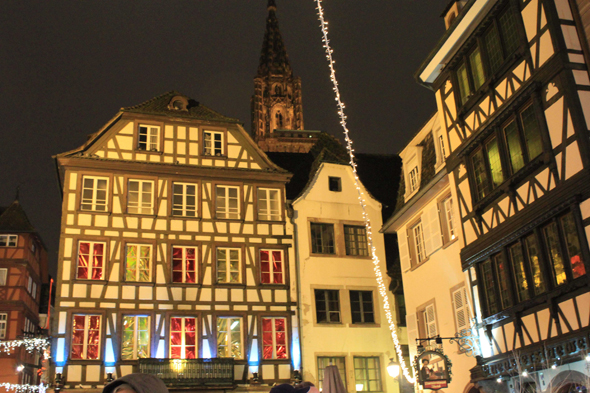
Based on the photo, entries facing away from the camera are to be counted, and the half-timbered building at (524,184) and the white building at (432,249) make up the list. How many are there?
0

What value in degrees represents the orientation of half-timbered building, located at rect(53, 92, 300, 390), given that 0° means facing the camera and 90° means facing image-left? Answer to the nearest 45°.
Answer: approximately 0°

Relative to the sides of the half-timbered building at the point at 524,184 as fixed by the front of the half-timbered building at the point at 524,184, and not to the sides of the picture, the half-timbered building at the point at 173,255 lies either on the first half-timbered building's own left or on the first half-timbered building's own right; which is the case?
on the first half-timbered building's own right

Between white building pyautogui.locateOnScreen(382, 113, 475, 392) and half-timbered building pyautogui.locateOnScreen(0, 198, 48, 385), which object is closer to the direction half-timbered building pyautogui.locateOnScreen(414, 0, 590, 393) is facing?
the half-timbered building

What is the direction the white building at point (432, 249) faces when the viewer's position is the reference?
facing the viewer and to the left of the viewer

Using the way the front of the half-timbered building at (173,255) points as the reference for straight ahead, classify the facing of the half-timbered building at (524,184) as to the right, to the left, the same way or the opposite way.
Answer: to the right

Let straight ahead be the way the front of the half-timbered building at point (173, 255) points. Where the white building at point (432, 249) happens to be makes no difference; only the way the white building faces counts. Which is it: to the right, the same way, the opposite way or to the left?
to the right

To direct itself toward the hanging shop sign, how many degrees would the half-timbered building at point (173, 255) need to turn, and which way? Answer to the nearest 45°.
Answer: approximately 45° to its left

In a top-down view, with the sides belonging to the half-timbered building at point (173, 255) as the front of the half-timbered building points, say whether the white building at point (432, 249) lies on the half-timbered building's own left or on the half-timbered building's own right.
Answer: on the half-timbered building's own left
